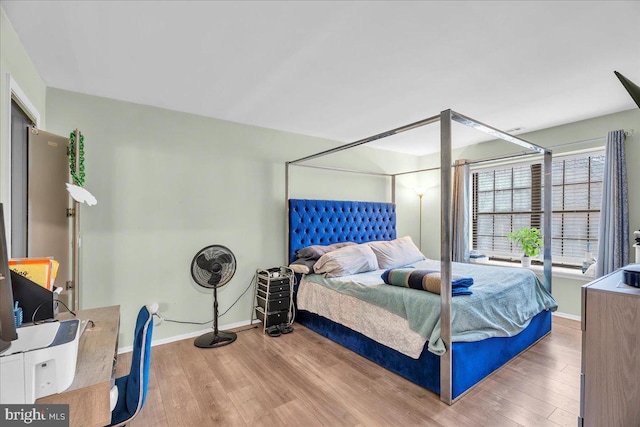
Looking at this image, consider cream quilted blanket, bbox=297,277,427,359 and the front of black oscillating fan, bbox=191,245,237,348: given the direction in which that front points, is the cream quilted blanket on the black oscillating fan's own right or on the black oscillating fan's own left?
on the black oscillating fan's own left

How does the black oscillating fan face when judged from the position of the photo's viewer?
facing the viewer

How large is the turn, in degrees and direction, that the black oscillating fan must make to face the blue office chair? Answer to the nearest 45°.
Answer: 0° — it already faces it

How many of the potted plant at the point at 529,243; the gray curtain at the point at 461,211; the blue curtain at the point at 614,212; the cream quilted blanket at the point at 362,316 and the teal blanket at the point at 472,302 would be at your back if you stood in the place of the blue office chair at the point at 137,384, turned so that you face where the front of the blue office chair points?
5

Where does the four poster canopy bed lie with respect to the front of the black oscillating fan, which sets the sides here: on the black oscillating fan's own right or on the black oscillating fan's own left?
on the black oscillating fan's own left

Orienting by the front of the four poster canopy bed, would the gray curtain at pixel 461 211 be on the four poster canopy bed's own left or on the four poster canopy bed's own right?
on the four poster canopy bed's own left

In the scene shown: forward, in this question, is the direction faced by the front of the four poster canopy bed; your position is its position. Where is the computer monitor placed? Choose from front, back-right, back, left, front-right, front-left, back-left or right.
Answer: right

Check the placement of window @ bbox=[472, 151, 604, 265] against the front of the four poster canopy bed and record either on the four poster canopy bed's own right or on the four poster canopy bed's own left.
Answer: on the four poster canopy bed's own left

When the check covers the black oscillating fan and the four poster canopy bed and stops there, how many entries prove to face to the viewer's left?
0

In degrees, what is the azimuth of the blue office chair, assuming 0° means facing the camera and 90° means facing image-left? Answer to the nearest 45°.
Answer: approximately 90°

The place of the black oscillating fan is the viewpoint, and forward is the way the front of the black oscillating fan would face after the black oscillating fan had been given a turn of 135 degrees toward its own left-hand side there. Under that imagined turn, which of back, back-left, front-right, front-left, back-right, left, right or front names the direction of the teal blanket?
right

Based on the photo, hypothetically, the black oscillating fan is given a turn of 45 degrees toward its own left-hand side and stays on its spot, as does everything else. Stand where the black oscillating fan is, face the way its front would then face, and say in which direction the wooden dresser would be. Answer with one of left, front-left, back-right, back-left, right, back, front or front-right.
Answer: front

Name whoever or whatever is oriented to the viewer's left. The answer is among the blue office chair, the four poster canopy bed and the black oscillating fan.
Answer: the blue office chair

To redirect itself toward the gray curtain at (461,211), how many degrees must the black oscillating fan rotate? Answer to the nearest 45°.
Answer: approximately 90° to its left
